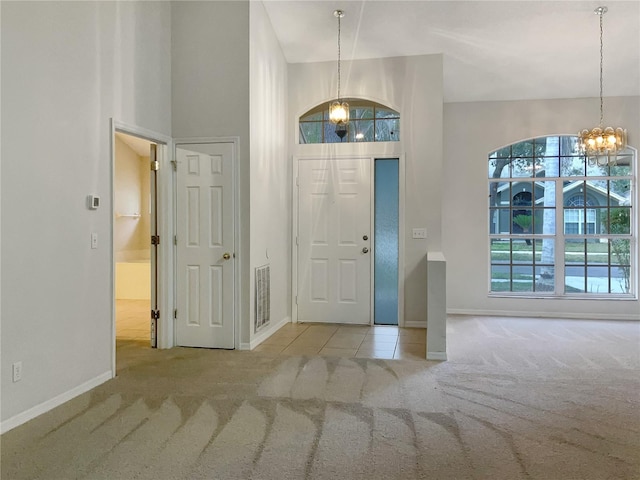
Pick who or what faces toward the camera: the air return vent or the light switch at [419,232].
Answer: the light switch

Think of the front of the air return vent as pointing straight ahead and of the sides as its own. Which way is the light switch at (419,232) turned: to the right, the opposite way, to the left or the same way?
to the right

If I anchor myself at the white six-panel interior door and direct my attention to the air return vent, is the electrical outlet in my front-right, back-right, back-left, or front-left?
back-right

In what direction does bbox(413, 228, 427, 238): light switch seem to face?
toward the camera

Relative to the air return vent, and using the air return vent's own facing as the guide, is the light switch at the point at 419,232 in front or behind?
in front

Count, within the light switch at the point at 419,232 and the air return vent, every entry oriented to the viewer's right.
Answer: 1

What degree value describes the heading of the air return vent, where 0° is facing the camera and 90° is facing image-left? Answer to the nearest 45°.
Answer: approximately 270°

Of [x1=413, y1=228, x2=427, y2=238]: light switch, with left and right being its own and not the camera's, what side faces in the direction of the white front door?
right

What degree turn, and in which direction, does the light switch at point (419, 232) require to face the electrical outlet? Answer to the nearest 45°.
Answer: approximately 45° to its right

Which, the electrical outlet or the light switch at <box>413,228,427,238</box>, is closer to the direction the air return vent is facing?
the light switch

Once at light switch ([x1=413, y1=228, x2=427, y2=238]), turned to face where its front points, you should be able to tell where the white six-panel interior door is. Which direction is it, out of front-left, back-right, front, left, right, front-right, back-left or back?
front-right

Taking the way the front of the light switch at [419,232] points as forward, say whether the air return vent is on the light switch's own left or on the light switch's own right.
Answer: on the light switch's own right
